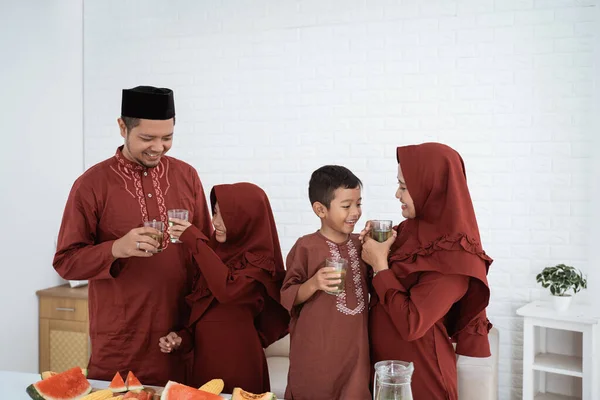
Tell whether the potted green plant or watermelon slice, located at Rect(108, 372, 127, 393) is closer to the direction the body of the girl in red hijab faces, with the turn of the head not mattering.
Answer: the watermelon slice

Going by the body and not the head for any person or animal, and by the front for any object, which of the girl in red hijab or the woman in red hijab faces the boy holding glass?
the woman in red hijab

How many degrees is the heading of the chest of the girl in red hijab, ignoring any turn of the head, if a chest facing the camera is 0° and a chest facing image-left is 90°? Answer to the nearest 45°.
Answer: approximately 90°

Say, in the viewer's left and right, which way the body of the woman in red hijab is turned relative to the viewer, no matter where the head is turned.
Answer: facing to the left of the viewer

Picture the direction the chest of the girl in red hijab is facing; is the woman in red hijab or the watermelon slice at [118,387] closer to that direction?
the watermelon slice

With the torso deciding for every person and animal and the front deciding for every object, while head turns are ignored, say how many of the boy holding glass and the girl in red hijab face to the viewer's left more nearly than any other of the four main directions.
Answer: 1

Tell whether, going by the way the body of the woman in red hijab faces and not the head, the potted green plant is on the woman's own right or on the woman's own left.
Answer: on the woman's own right

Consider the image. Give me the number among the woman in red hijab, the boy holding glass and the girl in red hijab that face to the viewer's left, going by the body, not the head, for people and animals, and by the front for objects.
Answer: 2

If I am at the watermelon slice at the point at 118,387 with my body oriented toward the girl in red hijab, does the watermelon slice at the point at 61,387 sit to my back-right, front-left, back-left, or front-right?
back-left

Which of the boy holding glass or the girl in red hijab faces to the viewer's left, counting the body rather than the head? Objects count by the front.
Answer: the girl in red hijab

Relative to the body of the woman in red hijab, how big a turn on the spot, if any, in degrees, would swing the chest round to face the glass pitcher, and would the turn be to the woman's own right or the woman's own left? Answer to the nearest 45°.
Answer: approximately 90° to the woman's own left

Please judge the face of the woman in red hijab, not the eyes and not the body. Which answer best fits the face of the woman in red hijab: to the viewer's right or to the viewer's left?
to the viewer's left
